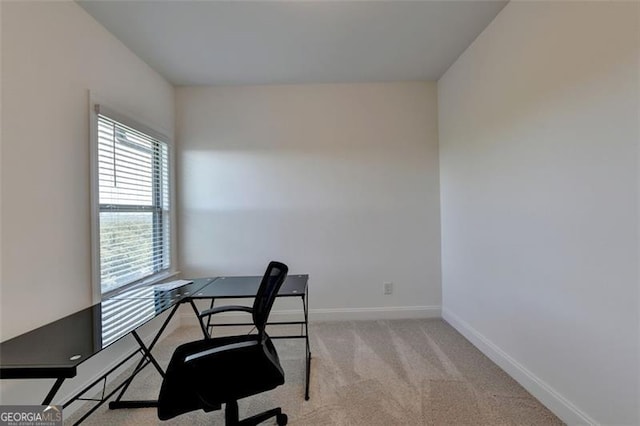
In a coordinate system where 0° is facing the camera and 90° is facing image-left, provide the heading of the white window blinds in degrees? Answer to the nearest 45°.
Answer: approximately 315°

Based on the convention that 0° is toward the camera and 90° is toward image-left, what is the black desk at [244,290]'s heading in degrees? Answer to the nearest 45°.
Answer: approximately 0°

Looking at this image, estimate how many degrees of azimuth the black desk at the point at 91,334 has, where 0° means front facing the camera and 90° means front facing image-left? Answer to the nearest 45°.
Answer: approximately 315°
